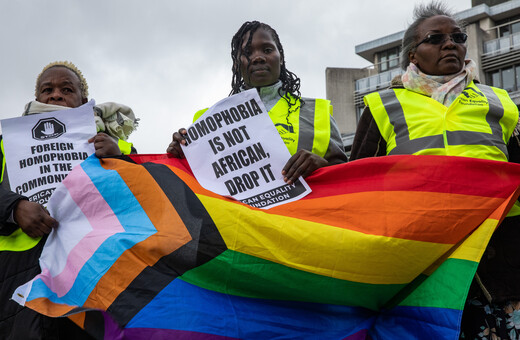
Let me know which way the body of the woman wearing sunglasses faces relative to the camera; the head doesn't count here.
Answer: toward the camera

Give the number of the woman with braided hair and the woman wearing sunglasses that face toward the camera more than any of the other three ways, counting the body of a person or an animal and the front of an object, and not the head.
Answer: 2

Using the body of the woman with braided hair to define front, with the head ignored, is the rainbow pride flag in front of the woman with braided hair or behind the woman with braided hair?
in front

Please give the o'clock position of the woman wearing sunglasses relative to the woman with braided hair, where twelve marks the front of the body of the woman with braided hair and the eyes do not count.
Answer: The woman wearing sunglasses is roughly at 10 o'clock from the woman with braided hair.

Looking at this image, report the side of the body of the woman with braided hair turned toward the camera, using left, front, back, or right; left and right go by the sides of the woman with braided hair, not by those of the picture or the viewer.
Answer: front

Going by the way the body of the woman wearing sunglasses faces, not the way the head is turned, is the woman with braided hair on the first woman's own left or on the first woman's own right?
on the first woman's own right
